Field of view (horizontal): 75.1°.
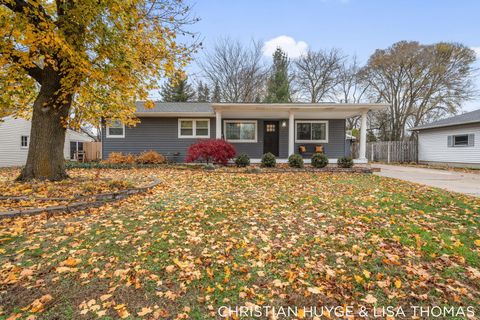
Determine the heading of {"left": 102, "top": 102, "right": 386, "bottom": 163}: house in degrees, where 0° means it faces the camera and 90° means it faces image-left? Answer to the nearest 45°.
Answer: approximately 0°

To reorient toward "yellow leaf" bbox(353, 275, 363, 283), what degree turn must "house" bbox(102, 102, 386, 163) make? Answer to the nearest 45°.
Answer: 0° — it already faces it

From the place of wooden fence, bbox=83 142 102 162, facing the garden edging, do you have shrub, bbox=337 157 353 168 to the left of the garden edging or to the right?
left

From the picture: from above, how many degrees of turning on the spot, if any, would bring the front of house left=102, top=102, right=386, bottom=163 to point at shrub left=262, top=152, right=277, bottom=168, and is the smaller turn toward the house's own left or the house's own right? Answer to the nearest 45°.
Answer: approximately 45° to the house's own left

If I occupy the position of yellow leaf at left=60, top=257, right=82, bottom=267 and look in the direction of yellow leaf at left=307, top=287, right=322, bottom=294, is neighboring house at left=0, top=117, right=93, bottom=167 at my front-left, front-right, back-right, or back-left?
back-left

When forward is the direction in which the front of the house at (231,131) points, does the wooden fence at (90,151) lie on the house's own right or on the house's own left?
on the house's own right

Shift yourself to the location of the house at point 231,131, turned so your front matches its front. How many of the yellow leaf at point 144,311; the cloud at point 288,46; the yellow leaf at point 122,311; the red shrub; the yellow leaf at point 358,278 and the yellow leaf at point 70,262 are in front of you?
5

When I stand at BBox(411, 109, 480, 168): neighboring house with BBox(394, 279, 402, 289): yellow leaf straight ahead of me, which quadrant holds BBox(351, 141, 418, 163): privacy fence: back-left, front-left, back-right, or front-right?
back-right

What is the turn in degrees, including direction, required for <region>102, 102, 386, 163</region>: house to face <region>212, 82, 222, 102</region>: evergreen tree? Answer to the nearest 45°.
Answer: approximately 180°

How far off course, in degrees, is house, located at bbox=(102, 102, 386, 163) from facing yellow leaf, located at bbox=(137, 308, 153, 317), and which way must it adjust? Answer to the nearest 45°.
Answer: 0° — it already faces it

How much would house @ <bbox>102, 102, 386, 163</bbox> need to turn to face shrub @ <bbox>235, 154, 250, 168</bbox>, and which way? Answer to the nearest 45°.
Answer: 0° — it already faces it

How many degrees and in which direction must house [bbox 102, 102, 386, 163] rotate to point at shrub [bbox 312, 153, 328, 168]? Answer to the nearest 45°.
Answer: approximately 45° to its left

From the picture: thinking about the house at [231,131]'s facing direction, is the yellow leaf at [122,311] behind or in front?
in front

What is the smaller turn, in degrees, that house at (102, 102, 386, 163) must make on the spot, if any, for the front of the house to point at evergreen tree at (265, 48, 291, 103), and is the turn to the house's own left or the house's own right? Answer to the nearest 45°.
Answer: approximately 180°

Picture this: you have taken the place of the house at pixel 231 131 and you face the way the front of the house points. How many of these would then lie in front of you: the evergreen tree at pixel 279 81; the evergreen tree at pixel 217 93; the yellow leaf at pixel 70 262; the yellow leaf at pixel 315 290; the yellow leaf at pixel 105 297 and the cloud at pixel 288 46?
3

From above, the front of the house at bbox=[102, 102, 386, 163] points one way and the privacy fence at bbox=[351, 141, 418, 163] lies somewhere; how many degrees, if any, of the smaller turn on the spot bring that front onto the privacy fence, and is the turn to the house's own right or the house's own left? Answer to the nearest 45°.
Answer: approximately 135° to the house's own left

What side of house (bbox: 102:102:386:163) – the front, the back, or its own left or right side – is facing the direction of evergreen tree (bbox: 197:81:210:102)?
back
